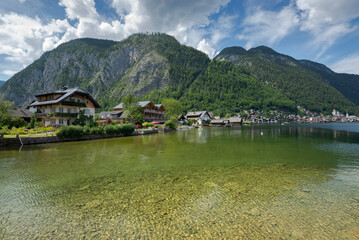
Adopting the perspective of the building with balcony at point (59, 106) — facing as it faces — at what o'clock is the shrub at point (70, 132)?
The shrub is roughly at 1 o'clock from the building with balcony.

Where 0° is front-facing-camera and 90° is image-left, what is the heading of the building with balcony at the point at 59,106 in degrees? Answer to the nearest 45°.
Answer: approximately 315°

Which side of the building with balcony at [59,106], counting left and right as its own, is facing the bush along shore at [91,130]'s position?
front

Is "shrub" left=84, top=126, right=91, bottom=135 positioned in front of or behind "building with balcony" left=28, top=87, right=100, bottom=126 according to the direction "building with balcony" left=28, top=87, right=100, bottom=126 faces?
in front

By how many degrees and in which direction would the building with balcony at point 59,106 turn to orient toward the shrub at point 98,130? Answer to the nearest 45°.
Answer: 0° — it already faces it

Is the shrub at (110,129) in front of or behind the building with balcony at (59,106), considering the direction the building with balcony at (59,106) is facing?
in front
